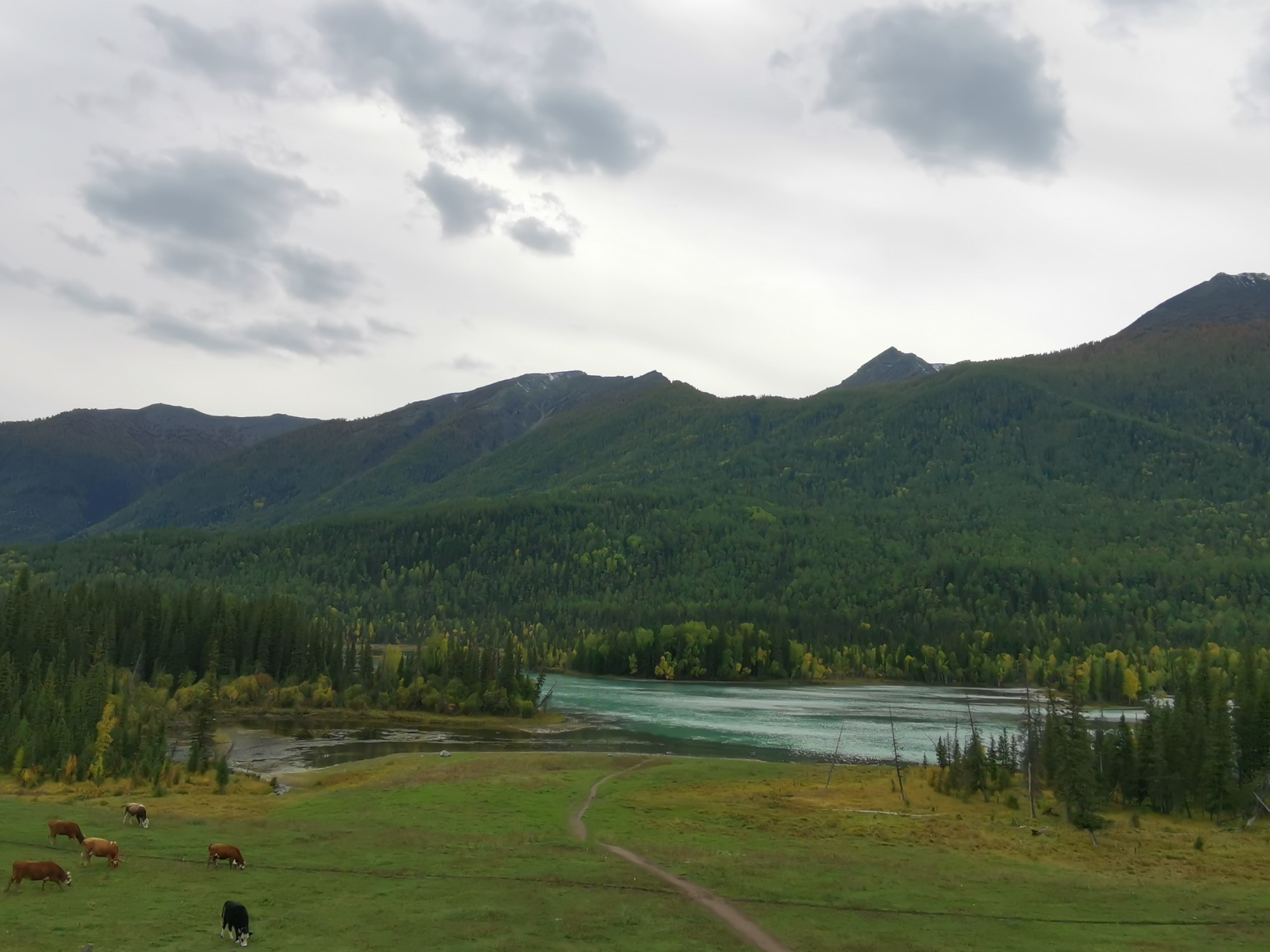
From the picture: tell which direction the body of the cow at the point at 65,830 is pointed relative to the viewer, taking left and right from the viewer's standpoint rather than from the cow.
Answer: facing to the right of the viewer

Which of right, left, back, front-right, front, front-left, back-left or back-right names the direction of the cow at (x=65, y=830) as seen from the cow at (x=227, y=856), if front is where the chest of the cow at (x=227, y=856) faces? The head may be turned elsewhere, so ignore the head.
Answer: back-left

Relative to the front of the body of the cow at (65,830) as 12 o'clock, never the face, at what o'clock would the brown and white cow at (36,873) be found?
The brown and white cow is roughly at 3 o'clock from the cow.

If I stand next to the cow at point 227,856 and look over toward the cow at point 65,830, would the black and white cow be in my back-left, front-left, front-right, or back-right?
back-left

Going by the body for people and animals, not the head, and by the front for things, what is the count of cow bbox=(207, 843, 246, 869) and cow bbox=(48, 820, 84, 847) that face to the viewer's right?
2

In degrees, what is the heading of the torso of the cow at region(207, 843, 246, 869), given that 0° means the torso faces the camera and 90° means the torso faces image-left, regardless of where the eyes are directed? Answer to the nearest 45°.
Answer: approximately 270°

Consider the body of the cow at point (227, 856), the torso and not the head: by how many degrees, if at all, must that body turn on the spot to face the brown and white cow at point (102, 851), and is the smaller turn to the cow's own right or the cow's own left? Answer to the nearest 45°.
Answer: approximately 180°

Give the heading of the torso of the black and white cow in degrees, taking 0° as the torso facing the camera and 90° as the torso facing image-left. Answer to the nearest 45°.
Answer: approximately 315°

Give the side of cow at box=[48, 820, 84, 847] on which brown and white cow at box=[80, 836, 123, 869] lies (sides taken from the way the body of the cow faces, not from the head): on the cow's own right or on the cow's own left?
on the cow's own right

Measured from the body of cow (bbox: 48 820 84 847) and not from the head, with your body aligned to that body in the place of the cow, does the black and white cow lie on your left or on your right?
on your right
